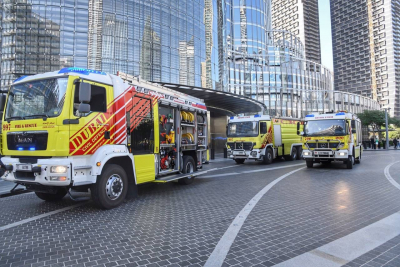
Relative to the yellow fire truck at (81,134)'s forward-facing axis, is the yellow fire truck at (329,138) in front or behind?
behind

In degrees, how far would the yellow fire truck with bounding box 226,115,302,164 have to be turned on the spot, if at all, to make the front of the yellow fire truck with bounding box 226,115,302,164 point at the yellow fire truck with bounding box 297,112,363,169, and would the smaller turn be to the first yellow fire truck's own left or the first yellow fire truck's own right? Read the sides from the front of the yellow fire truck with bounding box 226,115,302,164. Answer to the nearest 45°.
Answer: approximately 90° to the first yellow fire truck's own left

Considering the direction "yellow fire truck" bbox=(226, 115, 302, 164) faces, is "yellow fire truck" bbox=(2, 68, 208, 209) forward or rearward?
forward

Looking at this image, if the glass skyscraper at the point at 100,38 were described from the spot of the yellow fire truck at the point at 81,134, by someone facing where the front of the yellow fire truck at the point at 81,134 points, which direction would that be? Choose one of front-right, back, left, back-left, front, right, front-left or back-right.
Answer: back-right

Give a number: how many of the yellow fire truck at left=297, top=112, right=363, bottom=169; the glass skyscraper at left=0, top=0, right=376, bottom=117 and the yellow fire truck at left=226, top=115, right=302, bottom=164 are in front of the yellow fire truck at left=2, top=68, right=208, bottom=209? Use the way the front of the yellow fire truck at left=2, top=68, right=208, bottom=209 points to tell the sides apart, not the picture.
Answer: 0

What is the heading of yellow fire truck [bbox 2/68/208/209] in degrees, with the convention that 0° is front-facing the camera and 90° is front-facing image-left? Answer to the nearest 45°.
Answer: approximately 45°

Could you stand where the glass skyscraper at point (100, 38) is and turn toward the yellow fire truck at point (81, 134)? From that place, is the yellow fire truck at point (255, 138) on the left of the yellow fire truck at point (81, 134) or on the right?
left

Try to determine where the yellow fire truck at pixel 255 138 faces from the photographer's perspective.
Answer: facing the viewer and to the left of the viewer

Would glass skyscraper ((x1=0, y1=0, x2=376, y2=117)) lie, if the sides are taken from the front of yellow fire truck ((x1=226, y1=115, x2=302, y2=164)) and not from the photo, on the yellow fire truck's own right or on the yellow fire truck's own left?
on the yellow fire truck's own right

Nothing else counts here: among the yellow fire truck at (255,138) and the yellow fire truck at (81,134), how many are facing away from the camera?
0
